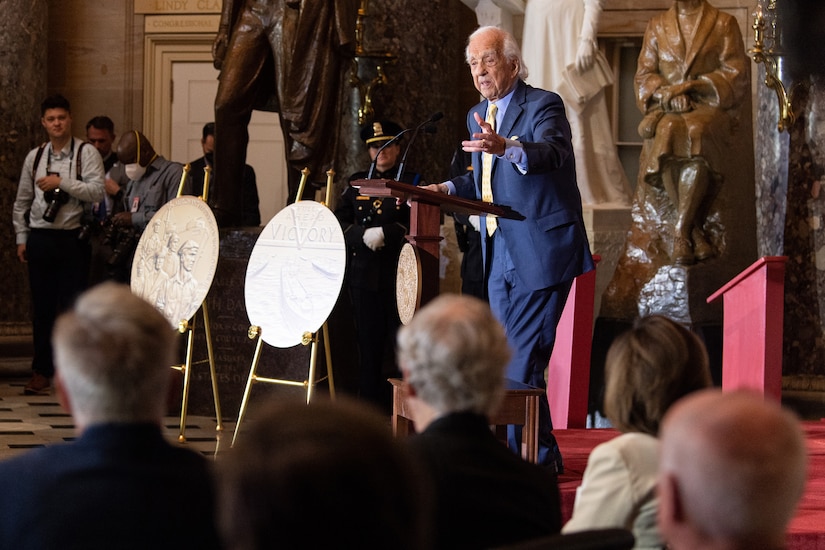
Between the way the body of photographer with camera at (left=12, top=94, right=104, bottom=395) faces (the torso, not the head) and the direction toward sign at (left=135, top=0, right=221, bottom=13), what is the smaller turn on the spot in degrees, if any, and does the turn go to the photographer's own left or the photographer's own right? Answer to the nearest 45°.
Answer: approximately 180°

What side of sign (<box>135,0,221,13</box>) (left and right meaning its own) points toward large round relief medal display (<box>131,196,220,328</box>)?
front

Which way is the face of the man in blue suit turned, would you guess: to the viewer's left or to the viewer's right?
to the viewer's left

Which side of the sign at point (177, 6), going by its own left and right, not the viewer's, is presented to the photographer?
front

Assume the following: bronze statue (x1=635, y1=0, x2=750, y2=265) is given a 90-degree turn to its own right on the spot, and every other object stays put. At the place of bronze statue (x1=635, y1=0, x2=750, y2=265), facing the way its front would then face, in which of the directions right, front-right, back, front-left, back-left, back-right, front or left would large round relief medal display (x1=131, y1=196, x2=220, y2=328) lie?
front-left

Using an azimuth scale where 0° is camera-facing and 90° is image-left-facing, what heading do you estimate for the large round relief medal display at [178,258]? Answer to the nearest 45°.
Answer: approximately 45°

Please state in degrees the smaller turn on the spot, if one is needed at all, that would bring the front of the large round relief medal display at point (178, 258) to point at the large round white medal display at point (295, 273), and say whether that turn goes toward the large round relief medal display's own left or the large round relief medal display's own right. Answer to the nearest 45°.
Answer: approximately 90° to the large round relief medal display's own left

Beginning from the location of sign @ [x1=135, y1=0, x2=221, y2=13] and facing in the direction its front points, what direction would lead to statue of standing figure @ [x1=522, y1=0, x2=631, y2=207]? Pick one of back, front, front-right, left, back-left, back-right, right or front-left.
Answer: front-left

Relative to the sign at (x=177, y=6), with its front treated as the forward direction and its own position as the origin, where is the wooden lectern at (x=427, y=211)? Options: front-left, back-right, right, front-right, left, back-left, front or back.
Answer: front

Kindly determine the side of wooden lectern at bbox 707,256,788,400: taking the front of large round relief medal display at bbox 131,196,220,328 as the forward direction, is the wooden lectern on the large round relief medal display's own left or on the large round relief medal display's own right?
on the large round relief medal display's own left

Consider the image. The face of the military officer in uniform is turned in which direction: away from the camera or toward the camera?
toward the camera

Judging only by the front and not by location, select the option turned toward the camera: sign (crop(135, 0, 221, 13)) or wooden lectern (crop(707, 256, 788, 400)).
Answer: the sign

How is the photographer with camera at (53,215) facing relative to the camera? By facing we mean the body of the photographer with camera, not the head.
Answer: toward the camera
